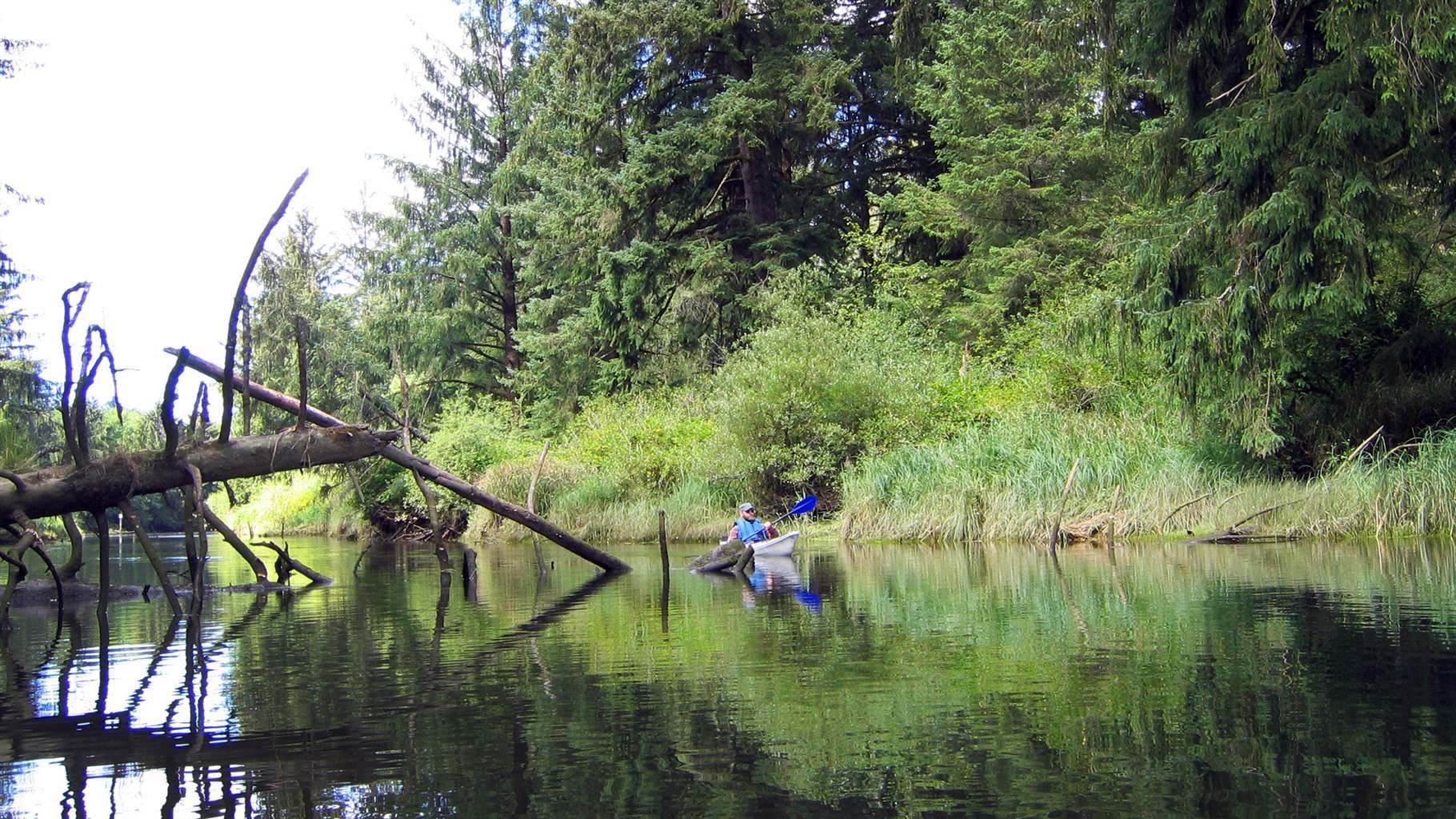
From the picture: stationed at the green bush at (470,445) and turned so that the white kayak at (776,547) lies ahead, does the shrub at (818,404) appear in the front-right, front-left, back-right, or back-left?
front-left

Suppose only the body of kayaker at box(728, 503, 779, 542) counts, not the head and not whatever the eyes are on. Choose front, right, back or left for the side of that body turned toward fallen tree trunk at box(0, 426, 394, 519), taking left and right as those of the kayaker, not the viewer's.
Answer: right

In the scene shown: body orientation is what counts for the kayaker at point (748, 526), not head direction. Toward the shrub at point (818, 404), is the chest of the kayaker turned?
no

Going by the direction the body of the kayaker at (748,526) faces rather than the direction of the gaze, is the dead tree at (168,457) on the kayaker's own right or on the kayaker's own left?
on the kayaker's own right

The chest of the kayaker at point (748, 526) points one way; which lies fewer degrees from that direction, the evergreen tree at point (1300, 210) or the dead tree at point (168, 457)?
the evergreen tree

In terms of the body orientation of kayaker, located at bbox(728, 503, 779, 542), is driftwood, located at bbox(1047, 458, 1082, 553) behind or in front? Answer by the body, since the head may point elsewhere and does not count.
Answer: in front

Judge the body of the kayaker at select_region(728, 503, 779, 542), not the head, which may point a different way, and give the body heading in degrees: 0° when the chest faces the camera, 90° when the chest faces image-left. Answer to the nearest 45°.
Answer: approximately 315°

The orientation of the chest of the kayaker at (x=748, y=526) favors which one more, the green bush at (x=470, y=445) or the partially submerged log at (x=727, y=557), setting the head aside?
the partially submerged log

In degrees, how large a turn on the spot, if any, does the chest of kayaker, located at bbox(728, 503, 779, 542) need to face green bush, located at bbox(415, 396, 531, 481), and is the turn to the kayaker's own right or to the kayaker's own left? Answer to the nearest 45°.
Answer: approximately 180°
